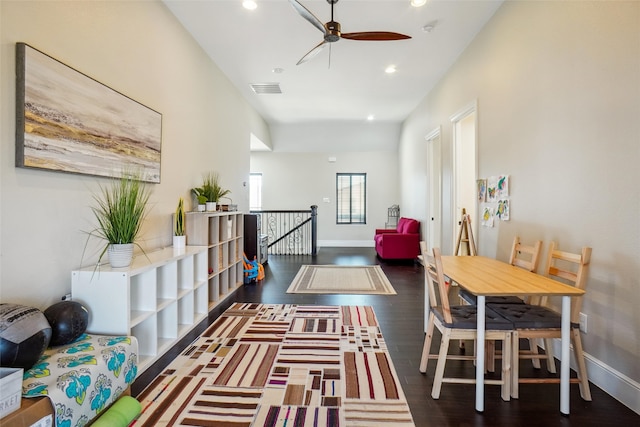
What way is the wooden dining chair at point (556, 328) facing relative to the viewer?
to the viewer's left

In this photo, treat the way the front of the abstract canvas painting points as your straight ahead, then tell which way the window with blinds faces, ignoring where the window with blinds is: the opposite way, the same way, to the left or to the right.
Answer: to the right

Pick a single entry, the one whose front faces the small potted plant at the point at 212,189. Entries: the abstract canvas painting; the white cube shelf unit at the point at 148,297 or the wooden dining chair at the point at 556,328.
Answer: the wooden dining chair

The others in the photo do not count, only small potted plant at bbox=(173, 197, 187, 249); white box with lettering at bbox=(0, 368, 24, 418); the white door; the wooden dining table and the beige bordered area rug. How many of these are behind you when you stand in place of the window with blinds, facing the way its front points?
0

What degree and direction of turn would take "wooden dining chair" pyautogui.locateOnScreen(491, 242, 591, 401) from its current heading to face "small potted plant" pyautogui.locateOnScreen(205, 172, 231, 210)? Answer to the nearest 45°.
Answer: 0° — it already faces it

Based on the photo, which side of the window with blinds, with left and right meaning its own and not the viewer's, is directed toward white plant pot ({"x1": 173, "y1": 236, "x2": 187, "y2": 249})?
front

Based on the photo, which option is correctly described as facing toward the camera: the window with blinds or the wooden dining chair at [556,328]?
the window with blinds

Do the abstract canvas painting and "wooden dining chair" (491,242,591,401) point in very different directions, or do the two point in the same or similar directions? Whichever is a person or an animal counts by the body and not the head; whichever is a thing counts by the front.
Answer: very different directions

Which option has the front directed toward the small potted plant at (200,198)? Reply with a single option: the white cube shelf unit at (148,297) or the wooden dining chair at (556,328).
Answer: the wooden dining chair

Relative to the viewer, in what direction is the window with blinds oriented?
toward the camera

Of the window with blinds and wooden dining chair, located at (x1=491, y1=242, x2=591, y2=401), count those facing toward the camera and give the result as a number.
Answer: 1

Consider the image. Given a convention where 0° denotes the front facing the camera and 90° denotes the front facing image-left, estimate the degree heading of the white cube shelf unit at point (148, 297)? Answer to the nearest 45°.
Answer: approximately 315°

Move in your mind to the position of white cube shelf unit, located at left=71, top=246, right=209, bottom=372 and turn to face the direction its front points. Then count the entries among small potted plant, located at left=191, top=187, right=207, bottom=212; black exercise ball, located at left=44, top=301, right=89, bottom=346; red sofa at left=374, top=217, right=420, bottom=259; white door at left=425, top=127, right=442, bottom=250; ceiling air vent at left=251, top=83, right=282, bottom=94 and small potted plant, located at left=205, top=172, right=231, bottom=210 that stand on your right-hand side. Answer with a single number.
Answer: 1

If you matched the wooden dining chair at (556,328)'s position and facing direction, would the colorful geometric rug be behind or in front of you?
in front

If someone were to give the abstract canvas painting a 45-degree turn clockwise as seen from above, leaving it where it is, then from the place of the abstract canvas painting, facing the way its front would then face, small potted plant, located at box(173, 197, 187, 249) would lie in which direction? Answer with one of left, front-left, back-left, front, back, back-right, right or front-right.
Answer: back-left

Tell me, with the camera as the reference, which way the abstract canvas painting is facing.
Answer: facing the viewer and to the right of the viewer

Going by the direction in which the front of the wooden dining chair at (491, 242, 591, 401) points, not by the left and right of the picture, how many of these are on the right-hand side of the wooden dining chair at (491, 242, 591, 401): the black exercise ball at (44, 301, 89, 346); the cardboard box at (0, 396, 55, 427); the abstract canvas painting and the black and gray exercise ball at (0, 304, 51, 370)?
0

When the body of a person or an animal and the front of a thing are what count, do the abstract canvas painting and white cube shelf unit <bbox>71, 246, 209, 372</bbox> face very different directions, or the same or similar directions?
same or similar directions
